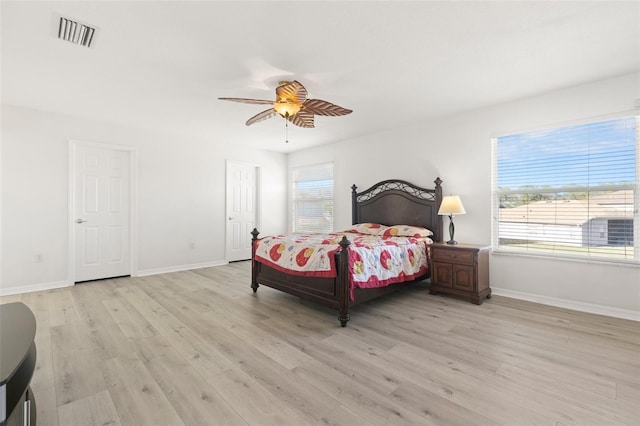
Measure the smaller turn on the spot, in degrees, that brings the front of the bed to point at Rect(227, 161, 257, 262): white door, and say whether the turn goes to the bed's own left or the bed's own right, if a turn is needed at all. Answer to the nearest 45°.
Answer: approximately 90° to the bed's own right

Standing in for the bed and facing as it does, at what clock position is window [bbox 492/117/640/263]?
The window is roughly at 8 o'clock from the bed.

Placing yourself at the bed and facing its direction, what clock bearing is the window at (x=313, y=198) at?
The window is roughly at 4 o'clock from the bed.

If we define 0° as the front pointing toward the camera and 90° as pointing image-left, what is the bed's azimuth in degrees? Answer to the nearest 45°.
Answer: approximately 45°

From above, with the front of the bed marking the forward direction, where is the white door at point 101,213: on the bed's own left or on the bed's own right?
on the bed's own right

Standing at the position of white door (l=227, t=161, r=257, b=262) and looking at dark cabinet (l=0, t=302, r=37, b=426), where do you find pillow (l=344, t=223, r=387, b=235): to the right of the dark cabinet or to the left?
left
